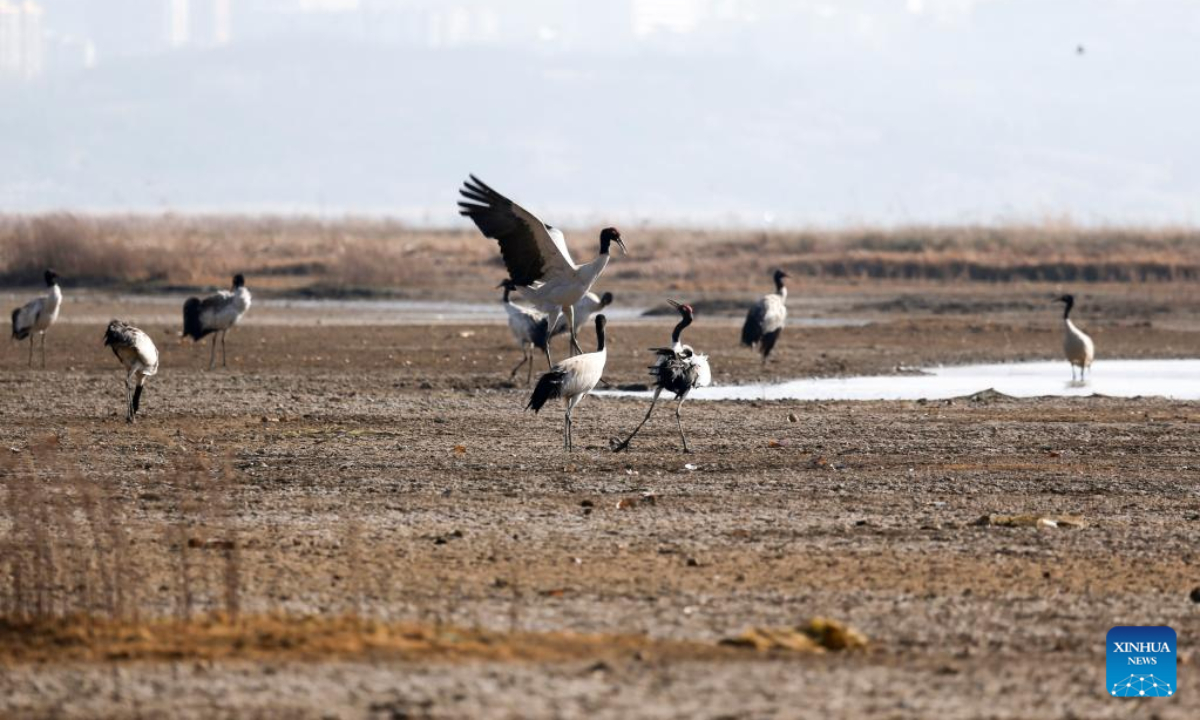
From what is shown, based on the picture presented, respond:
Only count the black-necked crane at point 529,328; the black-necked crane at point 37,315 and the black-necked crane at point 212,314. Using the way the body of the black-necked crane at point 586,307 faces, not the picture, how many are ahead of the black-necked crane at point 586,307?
0

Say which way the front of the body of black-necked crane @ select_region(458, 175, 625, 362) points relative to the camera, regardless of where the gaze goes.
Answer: to the viewer's right

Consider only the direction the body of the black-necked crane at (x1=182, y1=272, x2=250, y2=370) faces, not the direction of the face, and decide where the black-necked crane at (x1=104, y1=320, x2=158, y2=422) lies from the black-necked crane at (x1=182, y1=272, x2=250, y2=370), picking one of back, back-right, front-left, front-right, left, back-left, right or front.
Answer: right

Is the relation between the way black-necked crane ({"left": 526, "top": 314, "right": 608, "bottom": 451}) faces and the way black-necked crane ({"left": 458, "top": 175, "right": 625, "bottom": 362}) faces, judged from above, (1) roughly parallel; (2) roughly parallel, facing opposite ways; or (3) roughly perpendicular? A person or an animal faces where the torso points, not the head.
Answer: roughly parallel

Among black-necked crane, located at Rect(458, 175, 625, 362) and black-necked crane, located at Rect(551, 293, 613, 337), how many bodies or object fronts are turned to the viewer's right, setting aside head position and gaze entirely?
2

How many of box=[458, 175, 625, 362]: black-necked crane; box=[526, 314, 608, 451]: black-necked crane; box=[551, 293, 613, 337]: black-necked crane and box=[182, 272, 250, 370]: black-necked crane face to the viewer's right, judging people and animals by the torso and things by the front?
4

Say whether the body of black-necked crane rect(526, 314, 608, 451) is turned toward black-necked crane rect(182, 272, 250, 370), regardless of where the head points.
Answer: no

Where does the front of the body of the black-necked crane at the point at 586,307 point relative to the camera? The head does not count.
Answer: to the viewer's right

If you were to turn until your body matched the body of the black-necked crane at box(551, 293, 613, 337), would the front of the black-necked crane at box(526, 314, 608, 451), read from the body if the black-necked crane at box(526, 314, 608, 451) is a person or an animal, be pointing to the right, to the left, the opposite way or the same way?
the same way

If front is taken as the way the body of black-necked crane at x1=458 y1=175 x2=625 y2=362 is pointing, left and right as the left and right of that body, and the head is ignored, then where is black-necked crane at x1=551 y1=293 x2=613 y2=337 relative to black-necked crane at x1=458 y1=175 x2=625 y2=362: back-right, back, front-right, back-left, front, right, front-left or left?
left

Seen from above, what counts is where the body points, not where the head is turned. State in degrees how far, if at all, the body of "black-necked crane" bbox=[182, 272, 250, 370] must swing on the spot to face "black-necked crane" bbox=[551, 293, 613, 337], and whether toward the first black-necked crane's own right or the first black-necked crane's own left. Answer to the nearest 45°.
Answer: approximately 45° to the first black-necked crane's own right

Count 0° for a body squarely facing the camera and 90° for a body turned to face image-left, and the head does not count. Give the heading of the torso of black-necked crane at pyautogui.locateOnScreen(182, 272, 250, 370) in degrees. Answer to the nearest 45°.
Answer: approximately 270°

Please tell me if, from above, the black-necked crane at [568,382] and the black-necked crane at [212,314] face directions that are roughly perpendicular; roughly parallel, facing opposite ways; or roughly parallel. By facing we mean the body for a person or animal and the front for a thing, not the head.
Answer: roughly parallel

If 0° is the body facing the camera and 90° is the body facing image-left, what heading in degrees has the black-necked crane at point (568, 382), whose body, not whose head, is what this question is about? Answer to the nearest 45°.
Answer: approximately 270°

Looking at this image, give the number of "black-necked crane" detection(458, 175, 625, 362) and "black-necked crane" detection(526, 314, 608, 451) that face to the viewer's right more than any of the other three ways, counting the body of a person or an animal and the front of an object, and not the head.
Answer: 2
